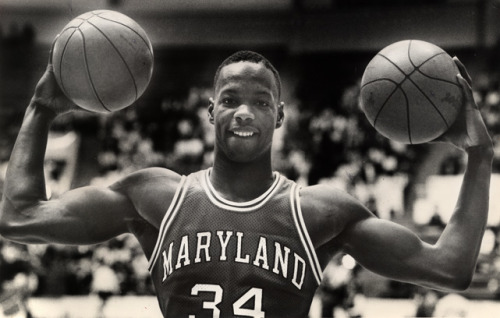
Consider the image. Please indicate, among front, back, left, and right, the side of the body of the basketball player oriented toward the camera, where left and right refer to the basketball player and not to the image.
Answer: front
